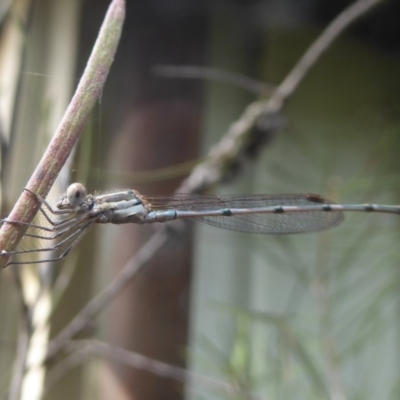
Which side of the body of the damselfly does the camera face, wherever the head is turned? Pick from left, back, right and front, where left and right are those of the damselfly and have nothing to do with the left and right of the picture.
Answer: left
